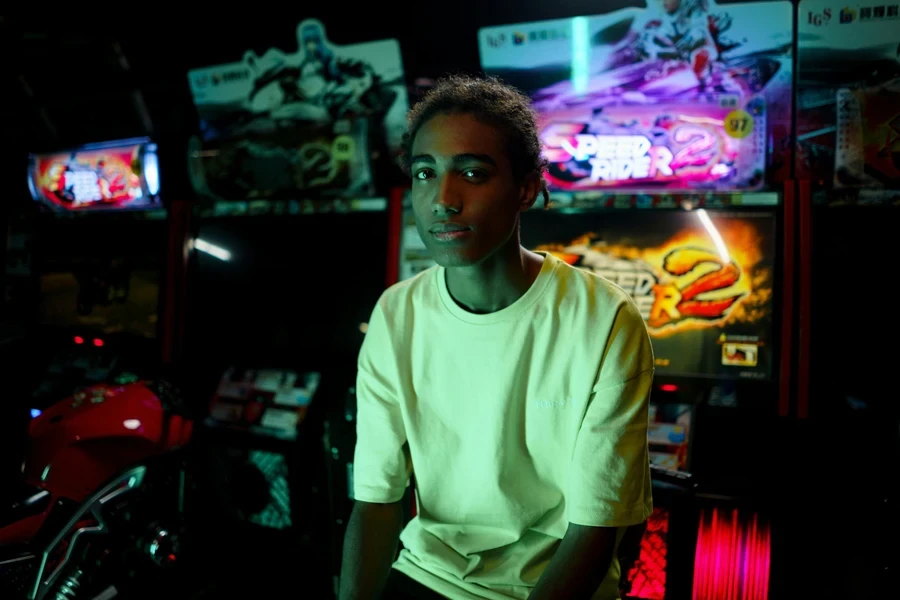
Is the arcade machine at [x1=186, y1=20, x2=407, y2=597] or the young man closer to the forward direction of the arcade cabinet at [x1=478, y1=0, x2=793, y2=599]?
the young man

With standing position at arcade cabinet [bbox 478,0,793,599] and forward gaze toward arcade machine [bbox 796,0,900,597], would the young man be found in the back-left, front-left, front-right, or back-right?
back-right

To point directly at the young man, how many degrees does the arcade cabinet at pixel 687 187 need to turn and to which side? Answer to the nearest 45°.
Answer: approximately 45° to its right

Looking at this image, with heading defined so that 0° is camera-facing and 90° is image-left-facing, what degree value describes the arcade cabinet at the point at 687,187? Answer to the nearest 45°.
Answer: approximately 0°

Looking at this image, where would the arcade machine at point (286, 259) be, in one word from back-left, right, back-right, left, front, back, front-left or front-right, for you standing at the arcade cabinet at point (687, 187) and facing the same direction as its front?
right

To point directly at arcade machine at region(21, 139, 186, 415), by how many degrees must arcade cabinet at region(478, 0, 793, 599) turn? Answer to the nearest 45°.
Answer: approximately 90° to its right

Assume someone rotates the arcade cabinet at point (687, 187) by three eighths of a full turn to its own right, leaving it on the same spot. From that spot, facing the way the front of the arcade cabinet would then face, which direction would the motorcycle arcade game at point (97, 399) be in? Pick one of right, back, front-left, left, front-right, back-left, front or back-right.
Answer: front-left
